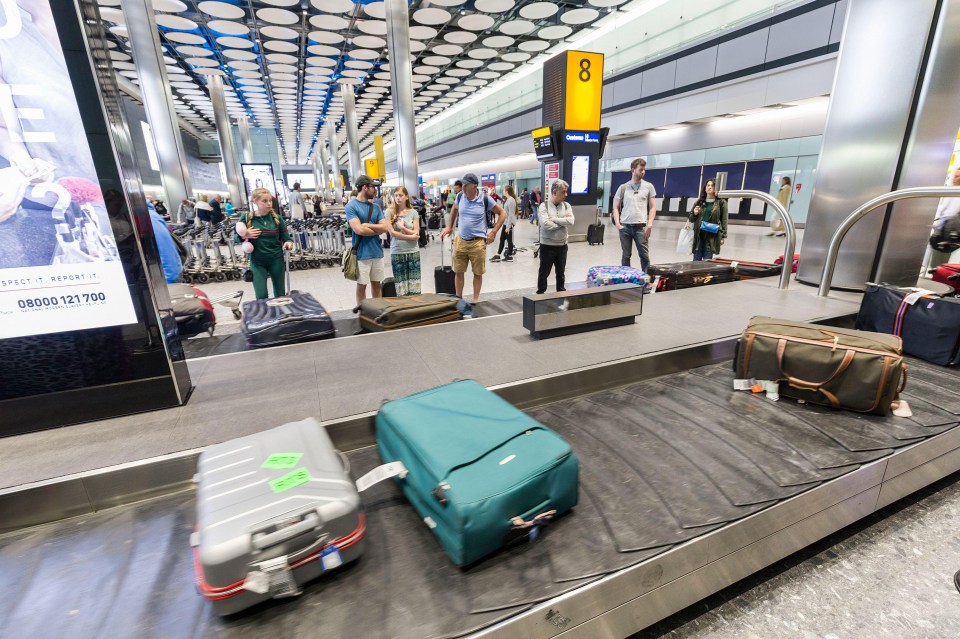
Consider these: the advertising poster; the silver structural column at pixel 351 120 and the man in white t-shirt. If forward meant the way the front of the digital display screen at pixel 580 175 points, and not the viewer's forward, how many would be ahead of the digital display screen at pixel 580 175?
2

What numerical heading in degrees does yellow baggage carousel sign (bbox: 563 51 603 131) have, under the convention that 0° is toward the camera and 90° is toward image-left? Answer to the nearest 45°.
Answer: approximately 0°

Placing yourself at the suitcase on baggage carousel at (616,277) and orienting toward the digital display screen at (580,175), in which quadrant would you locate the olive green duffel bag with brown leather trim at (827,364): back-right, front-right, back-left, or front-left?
back-right

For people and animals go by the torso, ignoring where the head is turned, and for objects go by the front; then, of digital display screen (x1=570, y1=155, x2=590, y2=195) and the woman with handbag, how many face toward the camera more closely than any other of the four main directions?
2

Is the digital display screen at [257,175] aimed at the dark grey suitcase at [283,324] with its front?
yes
